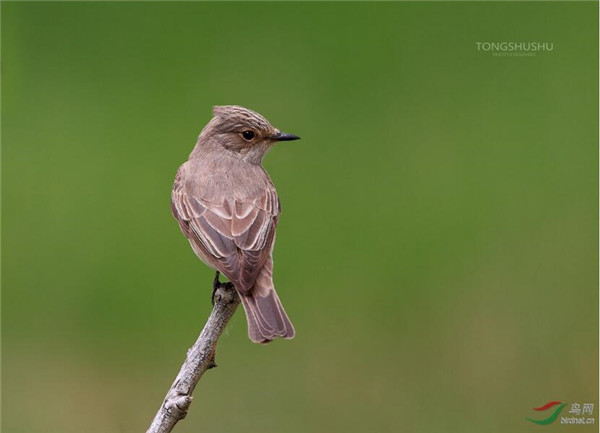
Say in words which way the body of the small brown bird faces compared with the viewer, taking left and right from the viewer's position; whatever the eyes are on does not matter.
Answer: facing away from the viewer and to the left of the viewer
